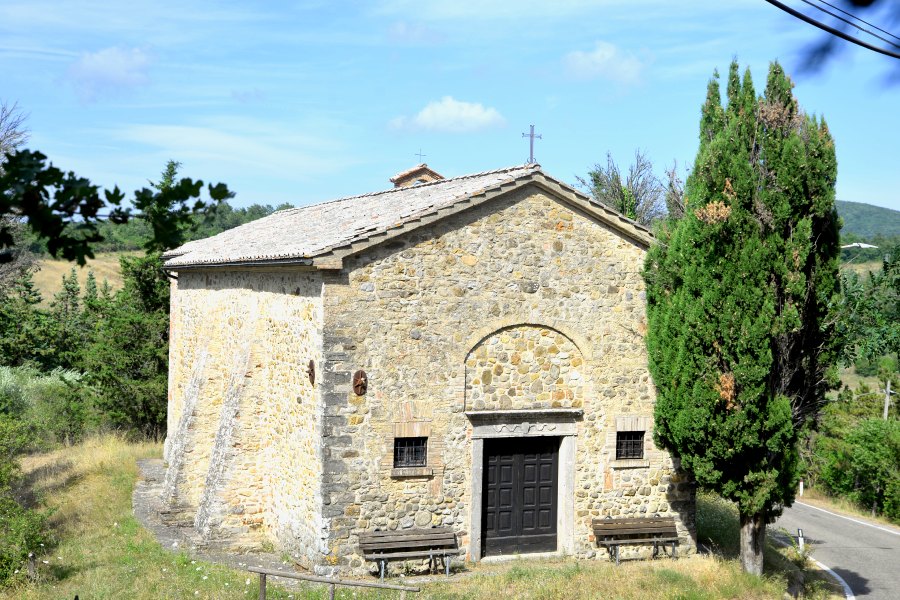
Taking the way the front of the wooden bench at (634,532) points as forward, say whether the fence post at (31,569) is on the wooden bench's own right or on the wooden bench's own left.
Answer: on the wooden bench's own right

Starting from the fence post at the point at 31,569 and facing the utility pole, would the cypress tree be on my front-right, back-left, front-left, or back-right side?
front-right

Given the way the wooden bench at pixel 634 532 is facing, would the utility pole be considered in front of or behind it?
behind

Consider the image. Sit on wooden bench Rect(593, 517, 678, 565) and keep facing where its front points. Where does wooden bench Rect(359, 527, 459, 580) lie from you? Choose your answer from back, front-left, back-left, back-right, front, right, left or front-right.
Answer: front-right

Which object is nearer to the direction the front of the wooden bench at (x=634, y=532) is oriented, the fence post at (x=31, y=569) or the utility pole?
the fence post

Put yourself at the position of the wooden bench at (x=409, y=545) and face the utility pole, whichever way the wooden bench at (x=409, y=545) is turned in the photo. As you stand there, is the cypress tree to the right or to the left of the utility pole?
right

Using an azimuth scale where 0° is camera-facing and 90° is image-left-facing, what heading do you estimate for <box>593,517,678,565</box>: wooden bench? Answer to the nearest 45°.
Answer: approximately 0°
